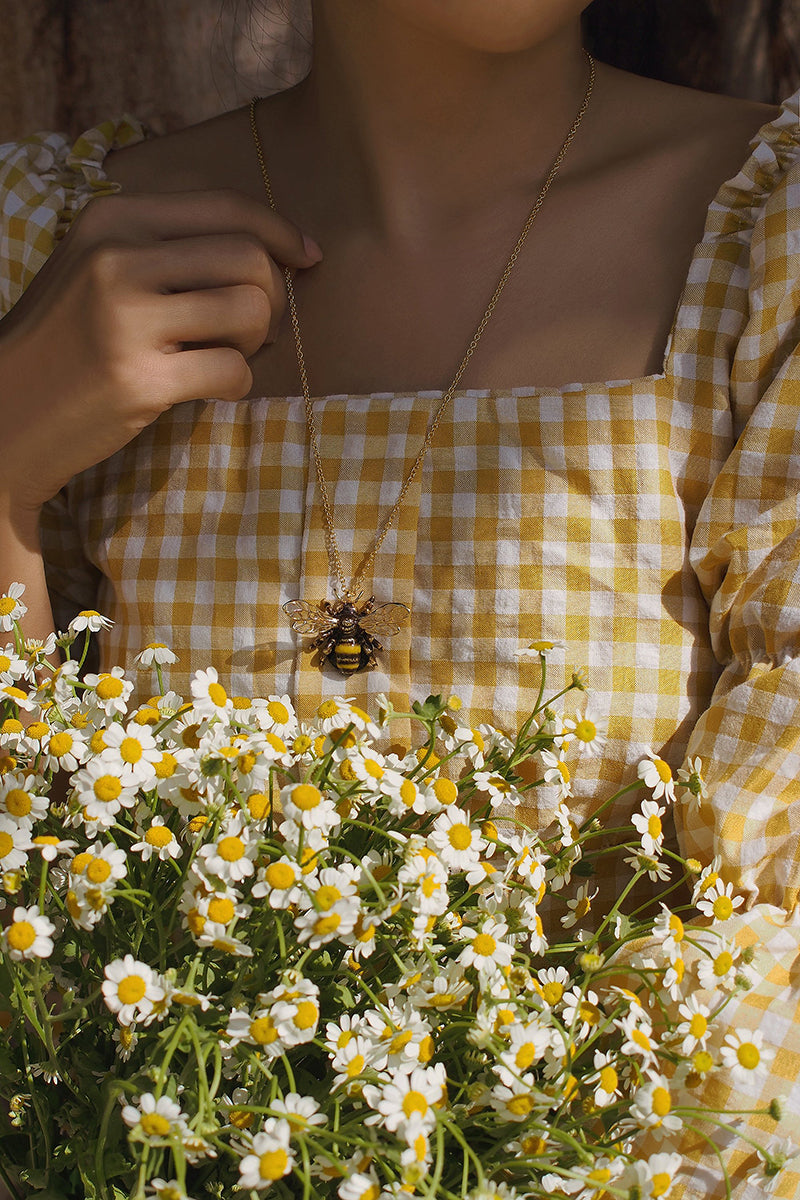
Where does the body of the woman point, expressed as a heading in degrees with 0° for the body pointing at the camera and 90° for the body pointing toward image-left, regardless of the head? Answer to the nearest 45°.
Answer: approximately 0°
